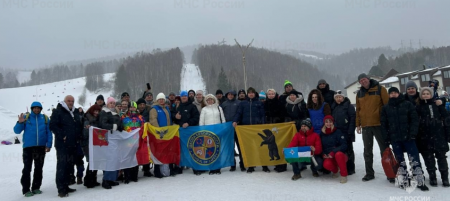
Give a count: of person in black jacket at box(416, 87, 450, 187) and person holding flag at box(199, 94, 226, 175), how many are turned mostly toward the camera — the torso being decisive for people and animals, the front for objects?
2

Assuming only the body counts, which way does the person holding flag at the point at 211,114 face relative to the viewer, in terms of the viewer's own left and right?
facing the viewer

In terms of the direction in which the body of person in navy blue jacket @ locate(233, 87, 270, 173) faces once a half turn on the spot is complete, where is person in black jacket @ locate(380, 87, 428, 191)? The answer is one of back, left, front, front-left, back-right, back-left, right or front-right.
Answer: back-right

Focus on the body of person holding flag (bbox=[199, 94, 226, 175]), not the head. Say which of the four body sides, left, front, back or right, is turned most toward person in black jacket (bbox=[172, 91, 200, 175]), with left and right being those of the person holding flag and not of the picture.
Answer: right

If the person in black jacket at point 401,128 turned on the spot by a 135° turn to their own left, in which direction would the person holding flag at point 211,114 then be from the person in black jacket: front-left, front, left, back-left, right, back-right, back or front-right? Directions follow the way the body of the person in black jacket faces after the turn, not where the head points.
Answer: back-left

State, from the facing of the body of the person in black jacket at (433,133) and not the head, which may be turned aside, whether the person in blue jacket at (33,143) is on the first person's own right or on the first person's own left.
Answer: on the first person's own right

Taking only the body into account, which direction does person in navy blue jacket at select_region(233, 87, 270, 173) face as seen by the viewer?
toward the camera

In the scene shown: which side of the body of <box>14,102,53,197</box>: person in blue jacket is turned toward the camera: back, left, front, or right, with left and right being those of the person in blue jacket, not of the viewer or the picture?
front

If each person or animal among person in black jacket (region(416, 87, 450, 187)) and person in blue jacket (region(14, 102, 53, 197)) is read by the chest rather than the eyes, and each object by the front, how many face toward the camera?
2
